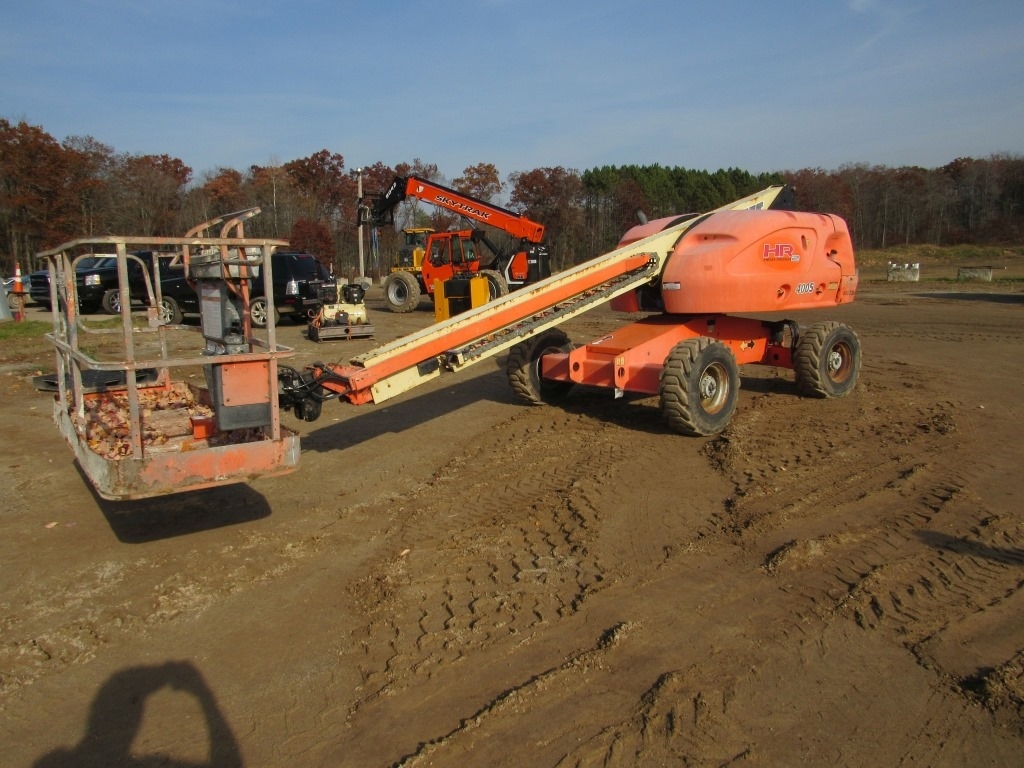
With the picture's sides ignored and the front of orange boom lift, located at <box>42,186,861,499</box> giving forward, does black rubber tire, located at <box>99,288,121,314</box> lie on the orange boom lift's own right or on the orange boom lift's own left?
on the orange boom lift's own right

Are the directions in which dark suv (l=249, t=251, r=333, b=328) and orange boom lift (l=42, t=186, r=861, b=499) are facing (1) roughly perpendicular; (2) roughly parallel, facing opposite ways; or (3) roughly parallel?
roughly perpendicular

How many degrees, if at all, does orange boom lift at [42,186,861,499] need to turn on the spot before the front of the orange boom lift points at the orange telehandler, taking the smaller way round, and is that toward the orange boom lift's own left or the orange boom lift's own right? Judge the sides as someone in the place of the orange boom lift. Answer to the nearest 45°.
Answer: approximately 135° to the orange boom lift's own right

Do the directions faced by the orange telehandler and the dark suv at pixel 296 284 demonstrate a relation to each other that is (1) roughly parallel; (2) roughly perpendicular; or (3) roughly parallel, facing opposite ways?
roughly parallel

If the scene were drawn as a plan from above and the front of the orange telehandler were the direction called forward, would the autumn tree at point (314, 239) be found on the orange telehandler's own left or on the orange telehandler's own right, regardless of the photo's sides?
on the orange telehandler's own right

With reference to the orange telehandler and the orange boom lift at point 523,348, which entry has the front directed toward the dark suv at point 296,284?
the orange telehandler

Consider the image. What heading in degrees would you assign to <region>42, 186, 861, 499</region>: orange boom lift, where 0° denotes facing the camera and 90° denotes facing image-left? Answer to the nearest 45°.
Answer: approximately 45°
